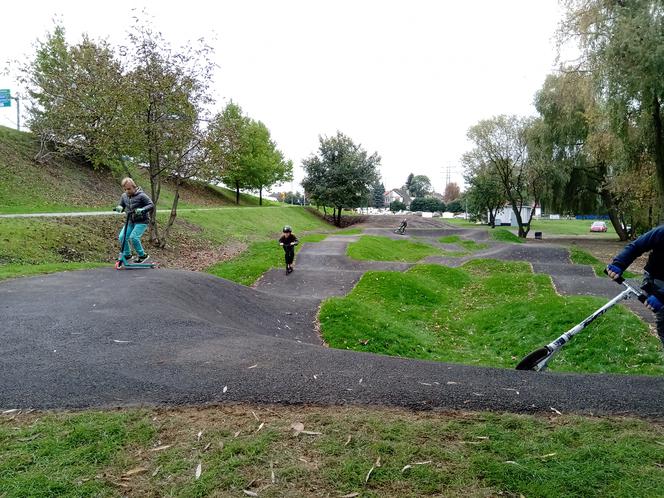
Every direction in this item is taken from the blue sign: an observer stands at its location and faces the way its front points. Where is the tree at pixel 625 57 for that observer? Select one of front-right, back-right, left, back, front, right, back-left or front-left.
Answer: front-left

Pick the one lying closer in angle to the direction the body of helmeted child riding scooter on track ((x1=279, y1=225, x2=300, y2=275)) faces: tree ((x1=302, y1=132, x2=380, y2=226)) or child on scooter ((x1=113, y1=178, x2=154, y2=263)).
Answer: the child on scooter

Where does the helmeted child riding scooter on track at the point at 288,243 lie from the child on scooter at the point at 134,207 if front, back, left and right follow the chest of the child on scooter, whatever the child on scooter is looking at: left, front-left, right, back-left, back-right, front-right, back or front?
back

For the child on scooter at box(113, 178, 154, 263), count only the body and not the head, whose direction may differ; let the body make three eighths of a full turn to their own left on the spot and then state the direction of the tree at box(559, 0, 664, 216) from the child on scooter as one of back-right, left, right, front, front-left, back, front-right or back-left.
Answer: front

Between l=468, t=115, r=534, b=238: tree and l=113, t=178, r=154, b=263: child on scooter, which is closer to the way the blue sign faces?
the child on scooter

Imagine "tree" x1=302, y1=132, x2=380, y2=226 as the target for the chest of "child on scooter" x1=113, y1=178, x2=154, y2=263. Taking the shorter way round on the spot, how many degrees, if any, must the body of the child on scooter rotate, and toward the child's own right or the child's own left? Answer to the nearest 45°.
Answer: approximately 180°

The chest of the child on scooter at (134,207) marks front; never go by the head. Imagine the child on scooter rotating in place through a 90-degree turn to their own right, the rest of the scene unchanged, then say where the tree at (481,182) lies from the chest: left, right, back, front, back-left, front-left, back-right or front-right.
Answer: right

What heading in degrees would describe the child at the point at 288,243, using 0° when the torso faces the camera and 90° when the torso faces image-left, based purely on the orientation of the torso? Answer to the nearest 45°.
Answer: approximately 0°

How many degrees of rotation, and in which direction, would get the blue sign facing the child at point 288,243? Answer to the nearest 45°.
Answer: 0° — it already faces them

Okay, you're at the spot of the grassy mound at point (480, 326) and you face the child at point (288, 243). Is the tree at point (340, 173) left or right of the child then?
right

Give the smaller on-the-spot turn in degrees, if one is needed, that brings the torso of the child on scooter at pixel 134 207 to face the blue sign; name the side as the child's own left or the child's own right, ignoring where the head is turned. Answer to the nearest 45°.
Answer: approximately 135° to the child's own right

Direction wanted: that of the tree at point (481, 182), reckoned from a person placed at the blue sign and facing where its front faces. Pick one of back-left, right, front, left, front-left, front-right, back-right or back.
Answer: left

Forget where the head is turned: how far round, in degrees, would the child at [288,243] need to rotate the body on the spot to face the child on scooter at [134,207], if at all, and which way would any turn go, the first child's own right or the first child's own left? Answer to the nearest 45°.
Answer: approximately 45° to the first child's own right

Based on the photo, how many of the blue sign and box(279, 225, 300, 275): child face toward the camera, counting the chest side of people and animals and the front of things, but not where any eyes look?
2

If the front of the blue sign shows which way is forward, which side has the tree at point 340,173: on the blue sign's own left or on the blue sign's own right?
on the blue sign's own left
